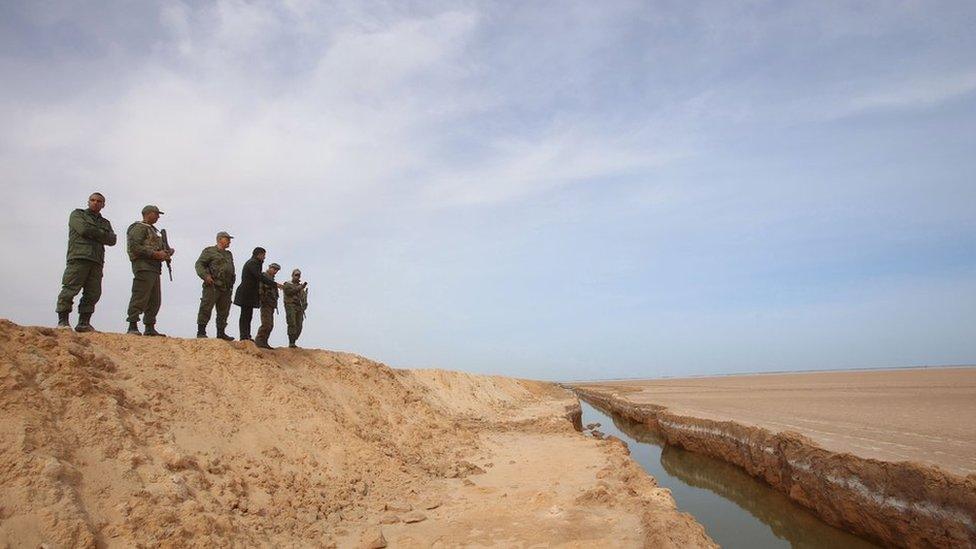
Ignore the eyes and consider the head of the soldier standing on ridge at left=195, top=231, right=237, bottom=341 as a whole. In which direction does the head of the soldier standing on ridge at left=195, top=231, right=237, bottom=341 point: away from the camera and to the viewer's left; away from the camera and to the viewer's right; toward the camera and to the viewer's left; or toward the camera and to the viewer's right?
toward the camera and to the viewer's right

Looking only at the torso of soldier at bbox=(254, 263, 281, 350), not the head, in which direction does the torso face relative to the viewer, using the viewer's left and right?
facing to the right of the viewer

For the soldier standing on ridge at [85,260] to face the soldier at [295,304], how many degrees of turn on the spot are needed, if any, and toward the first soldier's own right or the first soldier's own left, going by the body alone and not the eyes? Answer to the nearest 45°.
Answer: approximately 90° to the first soldier's own left

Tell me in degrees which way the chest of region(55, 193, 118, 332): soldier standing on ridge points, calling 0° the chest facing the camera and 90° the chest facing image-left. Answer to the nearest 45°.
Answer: approximately 315°

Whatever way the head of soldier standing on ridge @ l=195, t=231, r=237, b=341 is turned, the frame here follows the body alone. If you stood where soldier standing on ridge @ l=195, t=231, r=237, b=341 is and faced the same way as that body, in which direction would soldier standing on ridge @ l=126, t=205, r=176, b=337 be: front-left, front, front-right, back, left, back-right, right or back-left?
right

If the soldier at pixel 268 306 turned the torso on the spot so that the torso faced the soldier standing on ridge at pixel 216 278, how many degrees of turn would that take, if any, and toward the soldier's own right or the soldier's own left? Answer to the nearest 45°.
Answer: approximately 135° to the soldier's own right

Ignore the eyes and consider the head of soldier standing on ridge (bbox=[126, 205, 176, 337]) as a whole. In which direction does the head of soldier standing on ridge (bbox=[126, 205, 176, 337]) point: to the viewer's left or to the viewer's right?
to the viewer's right

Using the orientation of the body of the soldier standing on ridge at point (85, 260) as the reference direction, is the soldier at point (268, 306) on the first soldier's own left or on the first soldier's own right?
on the first soldier's own left

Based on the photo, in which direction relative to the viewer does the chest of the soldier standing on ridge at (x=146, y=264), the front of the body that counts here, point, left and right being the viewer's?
facing to the right of the viewer

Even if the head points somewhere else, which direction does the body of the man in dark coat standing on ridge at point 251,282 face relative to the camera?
to the viewer's right
